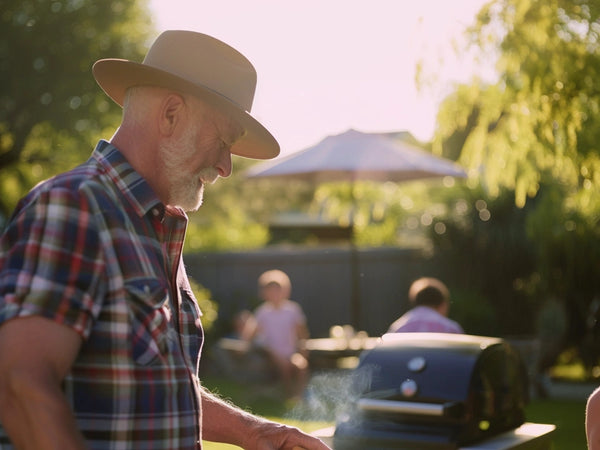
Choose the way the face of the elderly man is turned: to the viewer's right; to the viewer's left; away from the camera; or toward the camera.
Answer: to the viewer's right

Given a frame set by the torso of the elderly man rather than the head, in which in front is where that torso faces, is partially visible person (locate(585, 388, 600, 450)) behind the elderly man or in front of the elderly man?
in front

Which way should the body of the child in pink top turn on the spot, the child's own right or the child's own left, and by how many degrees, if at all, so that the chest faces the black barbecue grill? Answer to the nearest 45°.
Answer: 0° — they already face it

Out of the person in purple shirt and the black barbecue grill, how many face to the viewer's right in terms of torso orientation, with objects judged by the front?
0

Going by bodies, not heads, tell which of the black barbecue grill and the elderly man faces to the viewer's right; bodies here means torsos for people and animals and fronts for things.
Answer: the elderly man

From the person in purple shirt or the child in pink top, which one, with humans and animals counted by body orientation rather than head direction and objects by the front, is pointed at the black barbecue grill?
the child in pink top

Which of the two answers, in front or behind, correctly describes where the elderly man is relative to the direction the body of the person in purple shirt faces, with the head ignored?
behind

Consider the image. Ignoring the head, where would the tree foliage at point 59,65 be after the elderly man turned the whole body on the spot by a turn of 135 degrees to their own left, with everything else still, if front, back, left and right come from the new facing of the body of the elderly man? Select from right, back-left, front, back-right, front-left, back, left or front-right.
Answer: front-right

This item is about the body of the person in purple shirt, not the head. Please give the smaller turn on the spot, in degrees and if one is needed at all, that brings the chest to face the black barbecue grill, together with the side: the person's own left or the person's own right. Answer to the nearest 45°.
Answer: approximately 180°

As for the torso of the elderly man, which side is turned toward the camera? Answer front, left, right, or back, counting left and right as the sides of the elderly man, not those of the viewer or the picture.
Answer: right

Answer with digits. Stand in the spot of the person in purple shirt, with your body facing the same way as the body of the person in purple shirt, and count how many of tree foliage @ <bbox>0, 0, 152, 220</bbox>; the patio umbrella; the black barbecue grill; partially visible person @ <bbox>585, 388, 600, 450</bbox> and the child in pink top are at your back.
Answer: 2

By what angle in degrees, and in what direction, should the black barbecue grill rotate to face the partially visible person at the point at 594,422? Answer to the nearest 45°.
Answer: approximately 45° to its left

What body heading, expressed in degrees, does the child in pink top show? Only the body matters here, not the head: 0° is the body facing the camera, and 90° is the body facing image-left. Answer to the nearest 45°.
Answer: approximately 0°

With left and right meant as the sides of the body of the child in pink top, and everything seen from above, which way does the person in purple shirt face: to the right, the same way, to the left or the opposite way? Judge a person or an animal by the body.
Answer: the opposite way

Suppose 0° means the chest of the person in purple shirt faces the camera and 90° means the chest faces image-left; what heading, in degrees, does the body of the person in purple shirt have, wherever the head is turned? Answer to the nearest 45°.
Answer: approximately 180°

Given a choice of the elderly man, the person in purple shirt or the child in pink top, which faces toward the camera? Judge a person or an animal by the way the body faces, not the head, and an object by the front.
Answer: the child in pink top
